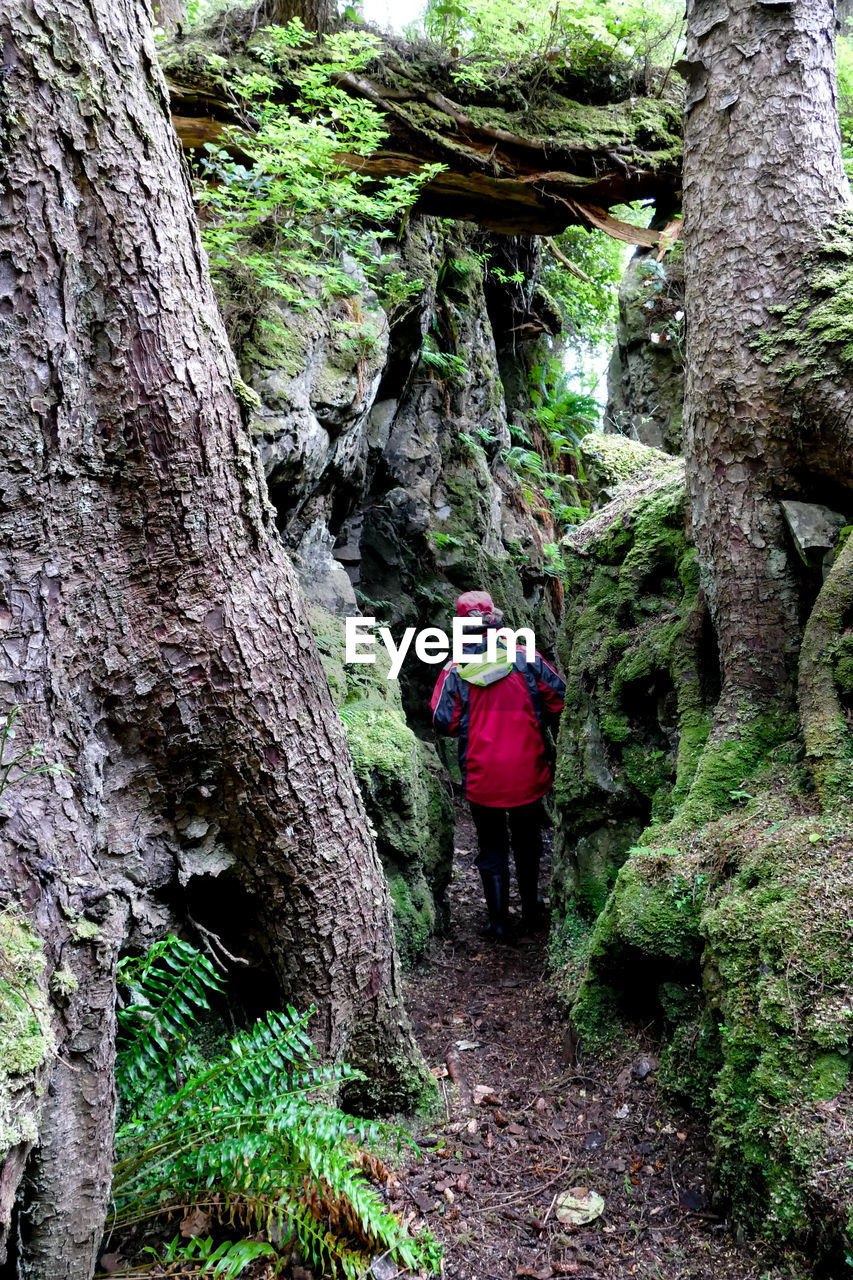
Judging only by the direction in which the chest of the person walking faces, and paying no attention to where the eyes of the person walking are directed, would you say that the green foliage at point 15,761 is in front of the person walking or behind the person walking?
behind

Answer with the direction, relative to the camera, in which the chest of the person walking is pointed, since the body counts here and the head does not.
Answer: away from the camera

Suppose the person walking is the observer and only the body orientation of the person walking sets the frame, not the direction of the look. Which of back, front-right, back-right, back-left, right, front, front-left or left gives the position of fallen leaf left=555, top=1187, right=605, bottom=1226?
back

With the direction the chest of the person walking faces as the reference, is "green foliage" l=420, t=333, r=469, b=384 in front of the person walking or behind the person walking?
in front

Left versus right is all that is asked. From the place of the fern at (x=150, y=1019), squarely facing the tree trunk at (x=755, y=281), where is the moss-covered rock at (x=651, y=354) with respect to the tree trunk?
left

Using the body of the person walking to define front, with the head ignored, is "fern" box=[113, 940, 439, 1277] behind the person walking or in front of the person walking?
behind

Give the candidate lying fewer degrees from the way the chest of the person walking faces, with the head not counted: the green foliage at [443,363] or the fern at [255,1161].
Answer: the green foliage

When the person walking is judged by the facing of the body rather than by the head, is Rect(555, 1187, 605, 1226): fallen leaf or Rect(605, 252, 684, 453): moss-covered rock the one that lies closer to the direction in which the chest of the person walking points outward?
the moss-covered rock

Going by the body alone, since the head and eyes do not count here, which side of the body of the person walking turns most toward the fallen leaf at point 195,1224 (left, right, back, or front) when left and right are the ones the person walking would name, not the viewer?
back

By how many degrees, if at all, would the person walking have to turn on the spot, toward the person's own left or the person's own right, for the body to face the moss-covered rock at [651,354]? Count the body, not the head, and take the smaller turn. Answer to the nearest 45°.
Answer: approximately 45° to the person's own right
